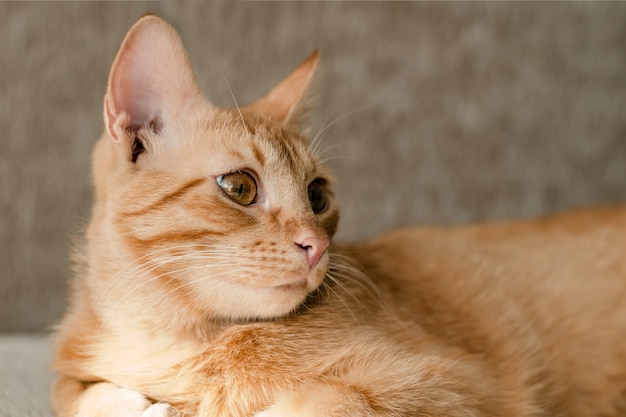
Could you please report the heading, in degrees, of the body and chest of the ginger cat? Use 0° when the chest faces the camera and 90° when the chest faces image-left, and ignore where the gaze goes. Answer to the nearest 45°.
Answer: approximately 90°
